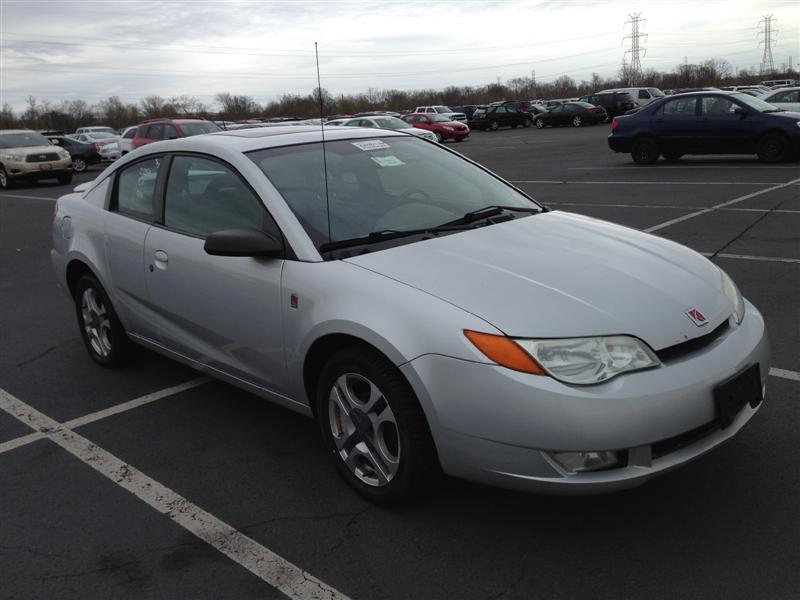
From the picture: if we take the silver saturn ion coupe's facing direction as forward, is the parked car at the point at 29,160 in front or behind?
behind

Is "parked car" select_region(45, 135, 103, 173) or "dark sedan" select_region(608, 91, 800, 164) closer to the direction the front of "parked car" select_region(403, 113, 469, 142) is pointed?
the dark sedan

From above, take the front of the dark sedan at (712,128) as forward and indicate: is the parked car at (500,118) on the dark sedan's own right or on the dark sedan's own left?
on the dark sedan's own left

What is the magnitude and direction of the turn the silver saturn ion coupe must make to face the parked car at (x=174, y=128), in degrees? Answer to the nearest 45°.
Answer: approximately 135° to its left

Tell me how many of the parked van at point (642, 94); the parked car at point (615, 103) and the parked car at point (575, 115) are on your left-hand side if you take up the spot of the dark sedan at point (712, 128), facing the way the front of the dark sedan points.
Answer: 3

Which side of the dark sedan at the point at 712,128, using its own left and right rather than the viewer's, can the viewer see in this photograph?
right

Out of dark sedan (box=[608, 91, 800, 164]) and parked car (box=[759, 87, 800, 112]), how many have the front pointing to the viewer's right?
1

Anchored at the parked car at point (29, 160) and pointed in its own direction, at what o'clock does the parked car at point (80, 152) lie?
the parked car at point (80, 152) is roughly at 8 o'clock from the parked car at point (29, 160).

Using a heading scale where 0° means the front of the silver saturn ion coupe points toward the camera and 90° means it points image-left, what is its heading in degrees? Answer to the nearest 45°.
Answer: approximately 315°

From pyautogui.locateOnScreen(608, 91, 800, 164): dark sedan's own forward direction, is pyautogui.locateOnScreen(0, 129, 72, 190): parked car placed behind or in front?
behind

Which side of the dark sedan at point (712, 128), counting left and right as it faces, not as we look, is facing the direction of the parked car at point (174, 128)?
back

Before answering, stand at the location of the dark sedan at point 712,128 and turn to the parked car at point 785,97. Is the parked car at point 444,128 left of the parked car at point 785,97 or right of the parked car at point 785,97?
left

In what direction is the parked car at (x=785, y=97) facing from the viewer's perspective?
to the viewer's left
